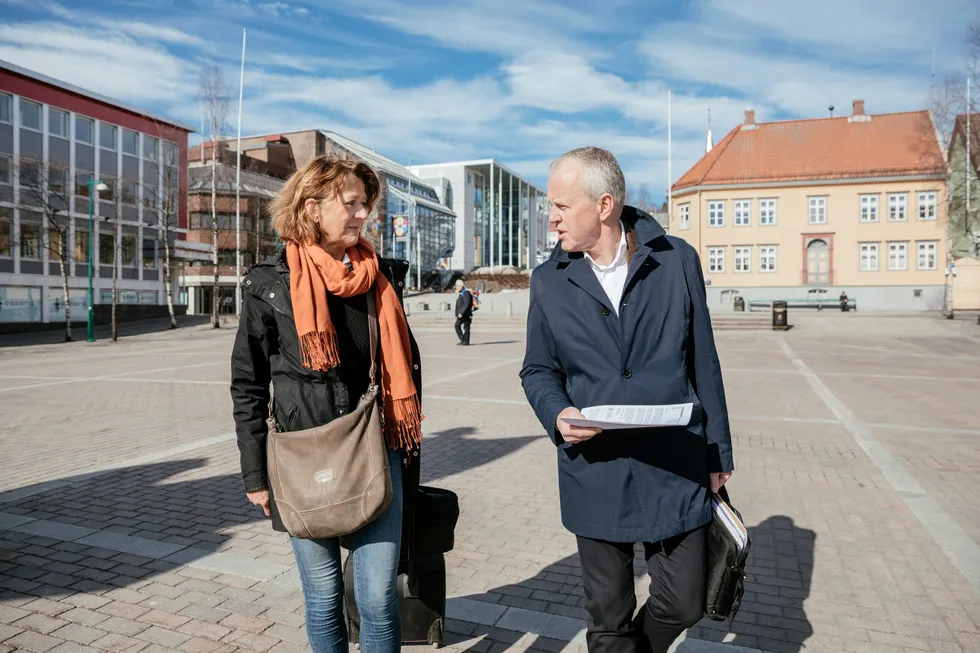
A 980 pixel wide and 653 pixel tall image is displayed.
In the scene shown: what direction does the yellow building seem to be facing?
toward the camera

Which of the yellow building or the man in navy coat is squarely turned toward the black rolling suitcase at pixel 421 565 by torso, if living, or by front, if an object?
the yellow building

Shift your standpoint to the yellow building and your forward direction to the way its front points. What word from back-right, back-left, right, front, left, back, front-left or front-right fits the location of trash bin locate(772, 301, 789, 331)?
front

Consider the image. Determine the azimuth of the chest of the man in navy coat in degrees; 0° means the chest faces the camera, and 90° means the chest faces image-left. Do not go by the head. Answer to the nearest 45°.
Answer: approximately 0°

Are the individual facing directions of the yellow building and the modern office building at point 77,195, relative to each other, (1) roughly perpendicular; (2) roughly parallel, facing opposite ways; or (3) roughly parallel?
roughly perpendicular

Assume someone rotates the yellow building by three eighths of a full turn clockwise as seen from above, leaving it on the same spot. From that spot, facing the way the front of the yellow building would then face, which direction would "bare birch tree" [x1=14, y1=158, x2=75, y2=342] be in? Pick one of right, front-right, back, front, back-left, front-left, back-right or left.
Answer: left

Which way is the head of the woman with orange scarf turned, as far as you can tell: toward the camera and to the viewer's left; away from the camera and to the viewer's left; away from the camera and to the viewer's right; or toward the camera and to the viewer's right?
toward the camera and to the viewer's right

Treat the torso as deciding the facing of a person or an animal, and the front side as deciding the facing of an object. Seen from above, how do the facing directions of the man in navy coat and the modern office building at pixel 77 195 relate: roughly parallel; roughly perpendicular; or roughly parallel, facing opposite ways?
roughly perpendicular

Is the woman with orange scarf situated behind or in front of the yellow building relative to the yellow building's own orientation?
in front

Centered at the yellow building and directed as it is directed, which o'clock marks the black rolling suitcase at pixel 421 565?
The black rolling suitcase is roughly at 12 o'clock from the yellow building.

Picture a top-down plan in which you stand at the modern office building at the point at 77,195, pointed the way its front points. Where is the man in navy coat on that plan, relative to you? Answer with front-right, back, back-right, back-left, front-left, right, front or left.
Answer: front-right
